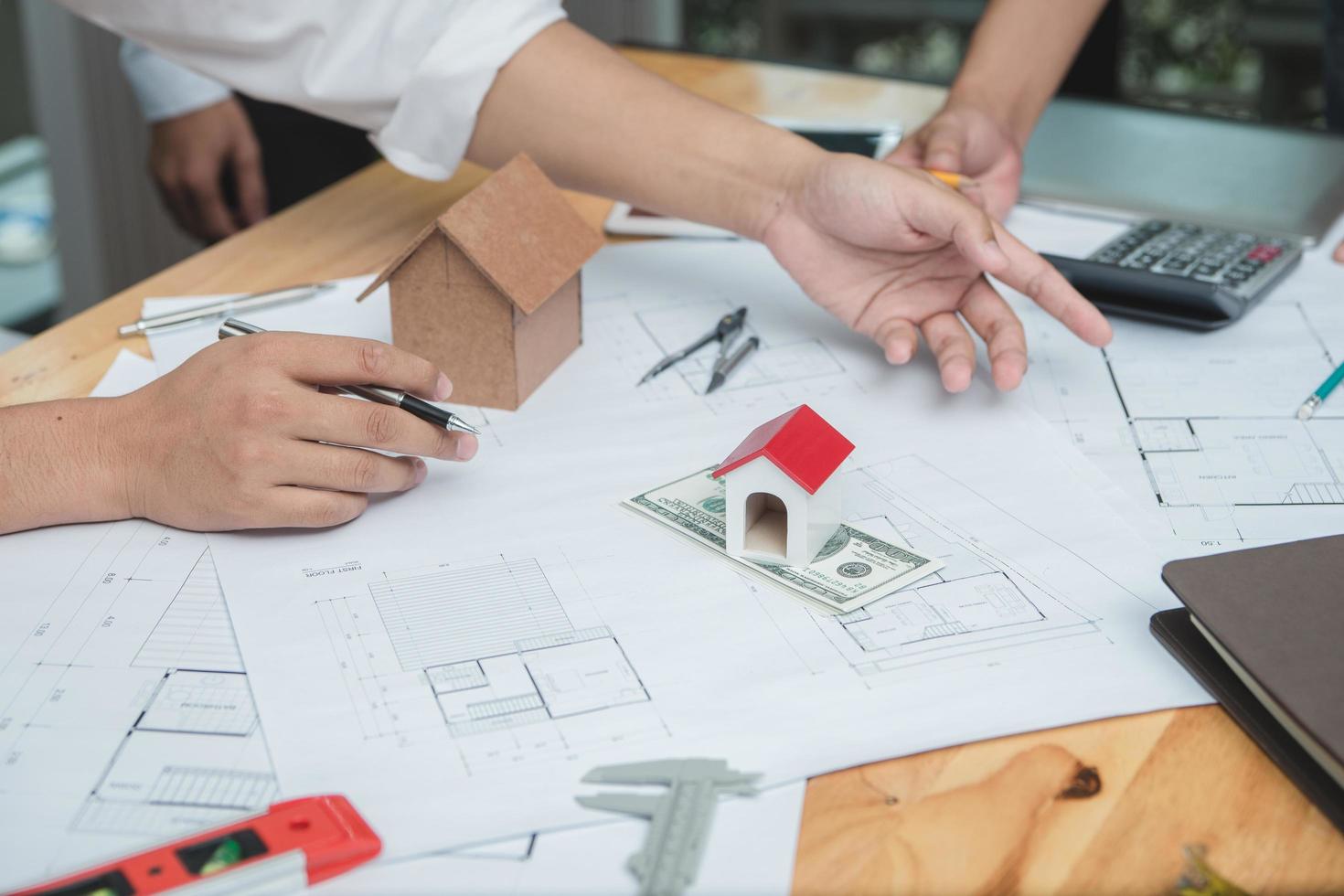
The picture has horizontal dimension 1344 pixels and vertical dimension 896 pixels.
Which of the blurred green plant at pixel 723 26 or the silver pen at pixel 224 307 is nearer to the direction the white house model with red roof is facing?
the silver pen

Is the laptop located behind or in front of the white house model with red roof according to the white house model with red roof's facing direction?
behind

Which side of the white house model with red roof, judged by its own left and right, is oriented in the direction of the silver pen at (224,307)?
right

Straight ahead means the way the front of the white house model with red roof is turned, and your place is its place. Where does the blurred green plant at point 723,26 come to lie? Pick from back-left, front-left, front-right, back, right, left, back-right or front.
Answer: back-right

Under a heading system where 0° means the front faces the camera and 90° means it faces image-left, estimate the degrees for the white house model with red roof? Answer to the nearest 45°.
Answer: approximately 45°
